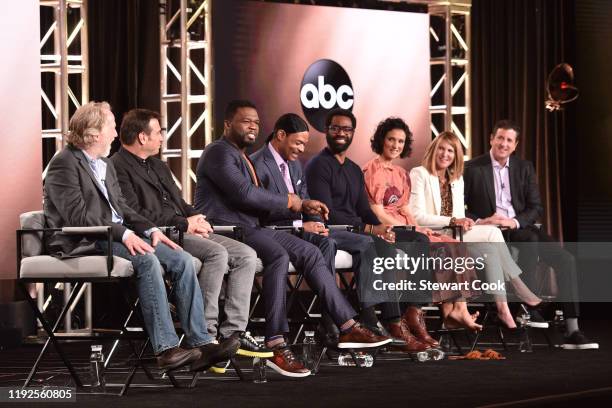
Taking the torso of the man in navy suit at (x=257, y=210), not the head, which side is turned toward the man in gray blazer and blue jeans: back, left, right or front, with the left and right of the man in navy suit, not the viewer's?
right

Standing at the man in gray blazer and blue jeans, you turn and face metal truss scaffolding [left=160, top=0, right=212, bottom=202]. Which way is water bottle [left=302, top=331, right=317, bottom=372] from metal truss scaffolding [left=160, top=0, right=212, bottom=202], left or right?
right

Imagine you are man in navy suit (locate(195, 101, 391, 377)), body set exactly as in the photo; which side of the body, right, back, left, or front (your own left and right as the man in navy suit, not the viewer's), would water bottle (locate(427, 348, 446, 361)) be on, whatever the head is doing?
left

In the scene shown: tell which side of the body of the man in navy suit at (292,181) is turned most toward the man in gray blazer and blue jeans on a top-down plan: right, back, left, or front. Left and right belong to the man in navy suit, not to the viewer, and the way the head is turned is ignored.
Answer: right

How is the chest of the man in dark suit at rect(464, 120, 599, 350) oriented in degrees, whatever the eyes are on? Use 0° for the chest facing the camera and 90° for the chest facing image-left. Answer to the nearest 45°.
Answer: approximately 315°

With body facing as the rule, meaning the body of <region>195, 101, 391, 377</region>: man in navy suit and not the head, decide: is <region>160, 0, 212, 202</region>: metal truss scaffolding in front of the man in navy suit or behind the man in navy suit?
behind

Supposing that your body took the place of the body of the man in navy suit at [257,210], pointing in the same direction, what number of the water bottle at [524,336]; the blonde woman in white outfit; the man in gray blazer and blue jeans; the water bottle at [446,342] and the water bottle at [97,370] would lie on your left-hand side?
3

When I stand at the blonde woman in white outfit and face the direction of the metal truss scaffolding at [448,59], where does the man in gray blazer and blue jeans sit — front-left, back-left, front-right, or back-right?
back-left

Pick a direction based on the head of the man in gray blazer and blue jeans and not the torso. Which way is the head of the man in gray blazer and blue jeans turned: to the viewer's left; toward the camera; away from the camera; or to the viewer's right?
to the viewer's right
